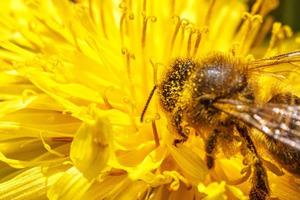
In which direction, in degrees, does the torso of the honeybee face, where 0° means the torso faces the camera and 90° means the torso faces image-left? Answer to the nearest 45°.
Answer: approximately 90°
